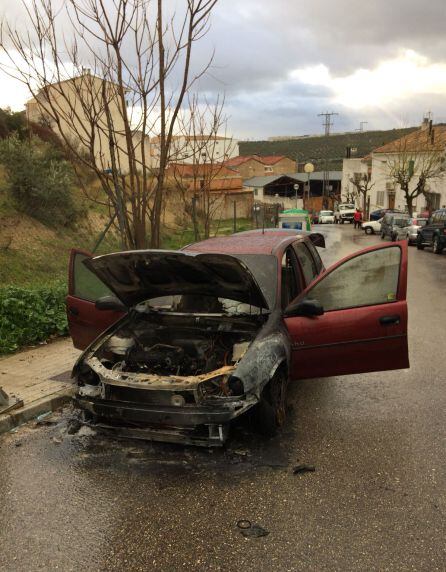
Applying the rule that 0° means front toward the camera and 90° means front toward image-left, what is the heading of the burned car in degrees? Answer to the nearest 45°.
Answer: approximately 45°

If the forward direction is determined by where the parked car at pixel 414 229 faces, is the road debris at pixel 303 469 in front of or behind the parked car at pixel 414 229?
in front

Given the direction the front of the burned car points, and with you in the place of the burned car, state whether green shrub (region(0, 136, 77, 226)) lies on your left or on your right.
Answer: on your right

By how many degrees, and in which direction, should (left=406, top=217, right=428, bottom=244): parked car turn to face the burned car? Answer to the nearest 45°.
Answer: approximately 45° to its left

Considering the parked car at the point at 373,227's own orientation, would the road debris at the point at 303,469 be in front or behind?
in front

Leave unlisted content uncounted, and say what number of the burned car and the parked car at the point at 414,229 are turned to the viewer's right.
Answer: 0

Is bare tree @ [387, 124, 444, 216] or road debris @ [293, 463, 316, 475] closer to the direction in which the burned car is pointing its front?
the road debris

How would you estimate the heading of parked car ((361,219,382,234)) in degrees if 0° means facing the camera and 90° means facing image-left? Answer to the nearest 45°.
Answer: approximately 45°

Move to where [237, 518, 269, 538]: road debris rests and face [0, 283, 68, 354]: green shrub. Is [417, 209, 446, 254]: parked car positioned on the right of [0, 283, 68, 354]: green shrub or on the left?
right
